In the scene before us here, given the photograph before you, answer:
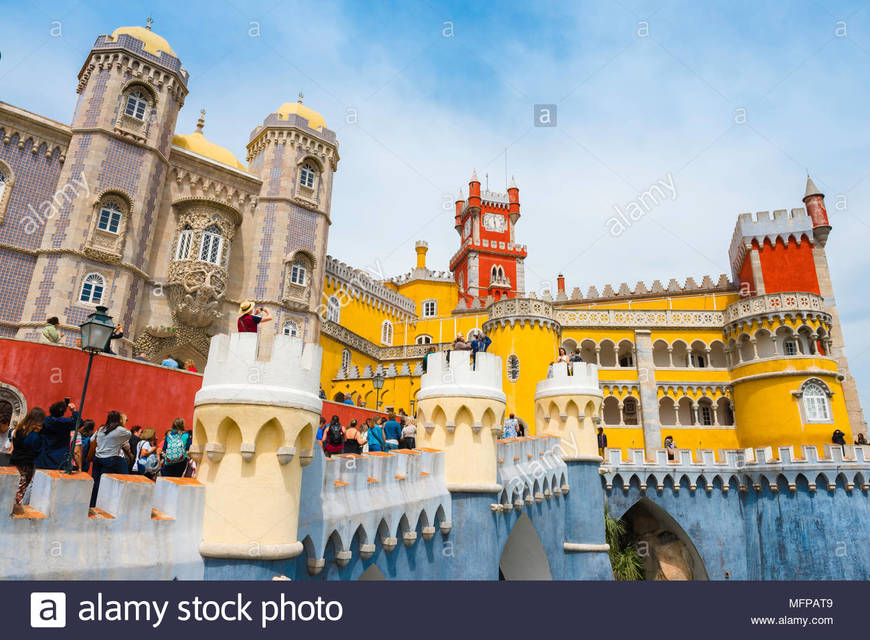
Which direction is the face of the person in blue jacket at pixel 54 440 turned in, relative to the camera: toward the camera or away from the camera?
away from the camera

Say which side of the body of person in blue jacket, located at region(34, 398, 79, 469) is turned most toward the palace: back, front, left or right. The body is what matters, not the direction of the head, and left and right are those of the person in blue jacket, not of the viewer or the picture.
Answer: front

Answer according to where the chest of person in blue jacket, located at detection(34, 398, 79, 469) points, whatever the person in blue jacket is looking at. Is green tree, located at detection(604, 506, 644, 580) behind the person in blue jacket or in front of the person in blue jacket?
in front

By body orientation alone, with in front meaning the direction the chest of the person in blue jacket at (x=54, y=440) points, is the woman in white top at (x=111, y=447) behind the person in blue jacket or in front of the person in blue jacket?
in front

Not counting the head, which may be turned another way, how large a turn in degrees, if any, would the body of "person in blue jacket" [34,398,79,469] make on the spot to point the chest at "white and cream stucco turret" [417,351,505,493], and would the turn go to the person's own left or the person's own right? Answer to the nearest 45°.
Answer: approximately 45° to the person's own right

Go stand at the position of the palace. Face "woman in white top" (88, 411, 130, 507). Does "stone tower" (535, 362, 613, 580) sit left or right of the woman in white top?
left

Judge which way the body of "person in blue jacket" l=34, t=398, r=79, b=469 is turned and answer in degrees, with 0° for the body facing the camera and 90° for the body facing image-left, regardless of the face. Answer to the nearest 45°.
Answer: approximately 225°
